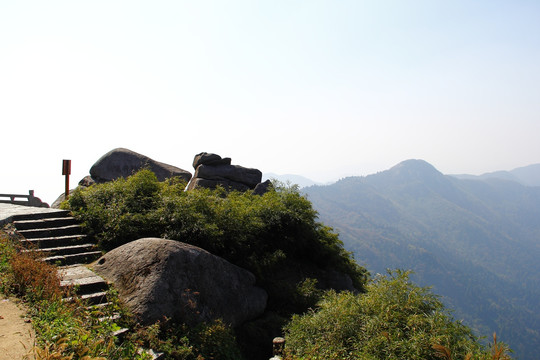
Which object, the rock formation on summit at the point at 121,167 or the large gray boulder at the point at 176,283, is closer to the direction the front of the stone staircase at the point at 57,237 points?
the large gray boulder

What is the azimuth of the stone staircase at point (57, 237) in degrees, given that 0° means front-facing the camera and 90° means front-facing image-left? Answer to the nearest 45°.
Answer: approximately 315°

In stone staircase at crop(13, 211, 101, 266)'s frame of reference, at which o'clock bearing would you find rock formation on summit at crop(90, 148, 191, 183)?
The rock formation on summit is roughly at 8 o'clock from the stone staircase.

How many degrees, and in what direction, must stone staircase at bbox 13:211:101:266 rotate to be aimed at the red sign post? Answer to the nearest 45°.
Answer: approximately 135° to its left

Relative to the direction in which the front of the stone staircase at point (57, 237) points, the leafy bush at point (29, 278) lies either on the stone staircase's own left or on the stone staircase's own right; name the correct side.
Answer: on the stone staircase's own right

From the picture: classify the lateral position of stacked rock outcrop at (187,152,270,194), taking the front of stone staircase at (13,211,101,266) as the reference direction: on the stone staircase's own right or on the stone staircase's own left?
on the stone staircase's own left

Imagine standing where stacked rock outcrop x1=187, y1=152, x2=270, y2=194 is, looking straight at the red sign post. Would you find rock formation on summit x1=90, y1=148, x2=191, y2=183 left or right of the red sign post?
right
